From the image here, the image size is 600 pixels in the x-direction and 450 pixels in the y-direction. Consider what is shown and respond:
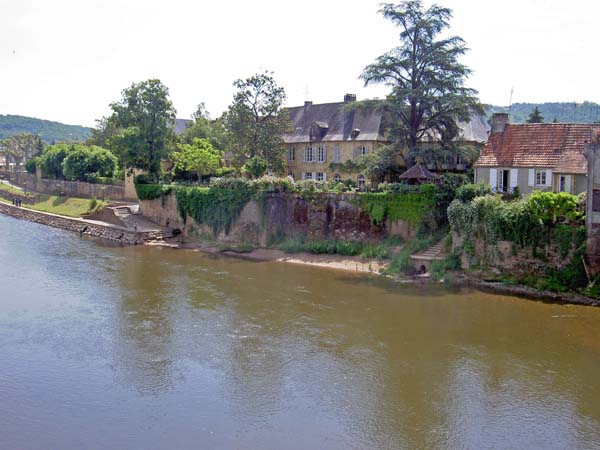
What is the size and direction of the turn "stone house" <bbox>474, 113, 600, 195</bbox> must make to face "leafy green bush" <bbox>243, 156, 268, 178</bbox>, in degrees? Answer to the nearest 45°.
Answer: approximately 90° to its right

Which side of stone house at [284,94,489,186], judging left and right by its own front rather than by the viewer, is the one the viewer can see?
front

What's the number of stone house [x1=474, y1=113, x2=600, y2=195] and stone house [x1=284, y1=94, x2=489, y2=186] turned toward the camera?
2

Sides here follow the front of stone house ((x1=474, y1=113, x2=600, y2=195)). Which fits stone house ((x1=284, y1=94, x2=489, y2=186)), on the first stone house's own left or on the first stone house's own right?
on the first stone house's own right

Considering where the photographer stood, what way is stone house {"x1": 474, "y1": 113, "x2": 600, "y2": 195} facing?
facing the viewer

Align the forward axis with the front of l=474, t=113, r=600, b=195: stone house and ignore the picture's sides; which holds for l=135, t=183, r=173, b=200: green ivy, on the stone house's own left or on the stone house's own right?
on the stone house's own right

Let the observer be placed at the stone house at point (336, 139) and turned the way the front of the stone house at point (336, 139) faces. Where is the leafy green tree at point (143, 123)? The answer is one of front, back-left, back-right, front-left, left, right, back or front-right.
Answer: right

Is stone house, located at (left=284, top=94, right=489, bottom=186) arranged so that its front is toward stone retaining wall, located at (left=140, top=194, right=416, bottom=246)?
yes

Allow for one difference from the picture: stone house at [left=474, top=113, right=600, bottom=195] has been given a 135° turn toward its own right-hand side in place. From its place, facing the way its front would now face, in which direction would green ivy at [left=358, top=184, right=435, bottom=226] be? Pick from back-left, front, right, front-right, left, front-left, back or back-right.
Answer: front-left

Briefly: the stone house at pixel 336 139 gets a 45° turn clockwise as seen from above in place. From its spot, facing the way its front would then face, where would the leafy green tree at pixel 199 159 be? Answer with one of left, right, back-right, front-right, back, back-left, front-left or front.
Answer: front-right

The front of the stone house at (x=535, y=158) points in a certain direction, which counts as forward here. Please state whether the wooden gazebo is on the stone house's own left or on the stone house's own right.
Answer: on the stone house's own right

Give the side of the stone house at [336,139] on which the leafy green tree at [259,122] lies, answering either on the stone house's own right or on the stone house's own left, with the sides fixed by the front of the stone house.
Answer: on the stone house's own right

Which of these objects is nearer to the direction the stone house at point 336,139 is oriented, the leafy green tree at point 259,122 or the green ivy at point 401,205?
the green ivy

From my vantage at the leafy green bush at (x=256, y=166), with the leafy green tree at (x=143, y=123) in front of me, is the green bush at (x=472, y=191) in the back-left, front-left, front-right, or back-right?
back-left

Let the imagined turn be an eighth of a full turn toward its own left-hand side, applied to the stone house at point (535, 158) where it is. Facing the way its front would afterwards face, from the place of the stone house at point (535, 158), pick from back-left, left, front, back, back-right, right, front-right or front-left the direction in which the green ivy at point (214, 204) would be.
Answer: back-right

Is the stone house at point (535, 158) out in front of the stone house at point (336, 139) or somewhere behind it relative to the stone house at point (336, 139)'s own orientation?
in front
